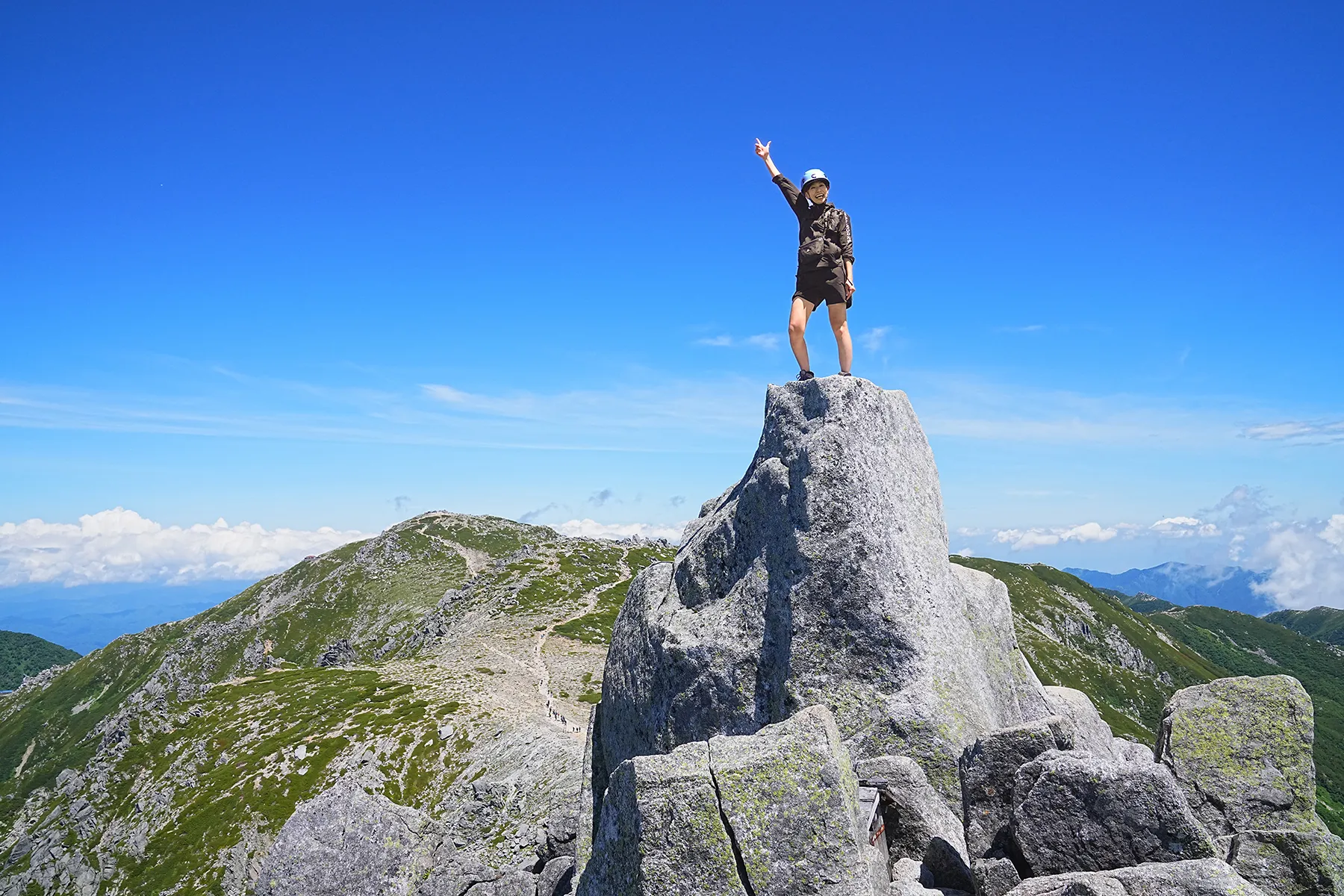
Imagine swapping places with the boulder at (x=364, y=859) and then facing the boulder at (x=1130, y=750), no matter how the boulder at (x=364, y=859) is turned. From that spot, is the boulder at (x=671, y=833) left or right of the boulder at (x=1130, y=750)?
right

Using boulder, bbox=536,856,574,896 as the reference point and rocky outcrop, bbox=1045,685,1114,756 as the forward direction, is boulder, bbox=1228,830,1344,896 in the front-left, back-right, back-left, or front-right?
front-right

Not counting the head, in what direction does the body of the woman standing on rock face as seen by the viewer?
toward the camera

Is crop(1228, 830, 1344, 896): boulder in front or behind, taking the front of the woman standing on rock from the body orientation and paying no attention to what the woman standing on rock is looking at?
in front

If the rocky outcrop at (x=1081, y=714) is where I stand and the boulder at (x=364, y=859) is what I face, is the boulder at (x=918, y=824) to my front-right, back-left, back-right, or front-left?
front-left

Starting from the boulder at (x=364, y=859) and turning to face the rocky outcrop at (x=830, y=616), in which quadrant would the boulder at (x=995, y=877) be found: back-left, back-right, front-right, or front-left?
front-right
